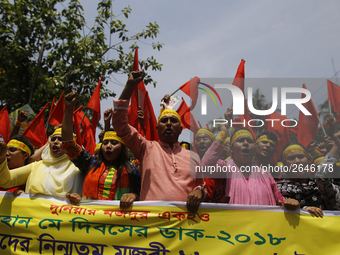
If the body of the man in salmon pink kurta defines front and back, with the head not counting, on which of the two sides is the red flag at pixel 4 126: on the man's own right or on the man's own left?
on the man's own right

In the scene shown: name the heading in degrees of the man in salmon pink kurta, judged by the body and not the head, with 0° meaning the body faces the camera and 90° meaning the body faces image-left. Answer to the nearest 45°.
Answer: approximately 0°

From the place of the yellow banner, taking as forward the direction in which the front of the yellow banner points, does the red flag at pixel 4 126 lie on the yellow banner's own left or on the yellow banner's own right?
on the yellow banner's own right
